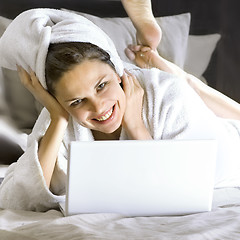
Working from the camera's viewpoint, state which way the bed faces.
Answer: facing the viewer
